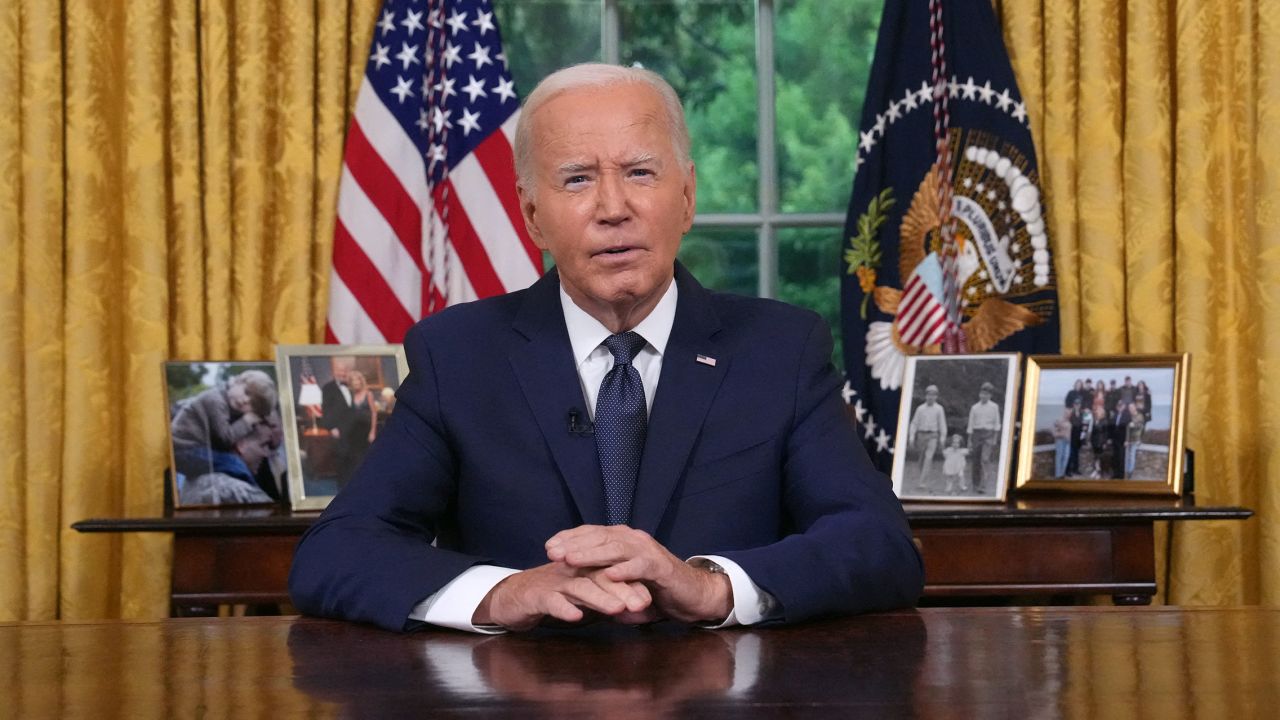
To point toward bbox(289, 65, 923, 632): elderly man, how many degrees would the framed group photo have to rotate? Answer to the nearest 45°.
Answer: approximately 45° to its right

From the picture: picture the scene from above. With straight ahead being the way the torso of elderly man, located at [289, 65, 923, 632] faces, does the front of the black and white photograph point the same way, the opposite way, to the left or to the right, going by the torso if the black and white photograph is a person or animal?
the same way

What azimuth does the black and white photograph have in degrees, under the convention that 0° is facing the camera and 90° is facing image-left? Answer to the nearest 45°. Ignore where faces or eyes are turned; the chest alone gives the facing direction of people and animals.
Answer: approximately 0°

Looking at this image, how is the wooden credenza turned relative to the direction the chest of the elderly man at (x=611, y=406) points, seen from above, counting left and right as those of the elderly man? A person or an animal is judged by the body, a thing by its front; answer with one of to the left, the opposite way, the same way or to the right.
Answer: the same way

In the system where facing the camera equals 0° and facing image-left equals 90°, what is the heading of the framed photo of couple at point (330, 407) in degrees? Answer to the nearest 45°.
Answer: approximately 0°

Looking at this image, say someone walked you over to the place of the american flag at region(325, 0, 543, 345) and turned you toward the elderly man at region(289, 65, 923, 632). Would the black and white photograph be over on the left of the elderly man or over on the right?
left

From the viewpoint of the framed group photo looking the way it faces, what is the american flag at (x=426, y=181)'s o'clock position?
The american flag is roughly at 3 o'clock from the framed group photo.

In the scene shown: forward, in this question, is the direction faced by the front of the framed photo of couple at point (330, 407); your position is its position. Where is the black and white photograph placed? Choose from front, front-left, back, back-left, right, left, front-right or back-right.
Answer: left

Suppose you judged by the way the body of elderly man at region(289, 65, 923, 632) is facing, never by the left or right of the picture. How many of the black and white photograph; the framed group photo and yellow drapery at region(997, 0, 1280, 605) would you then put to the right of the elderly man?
0

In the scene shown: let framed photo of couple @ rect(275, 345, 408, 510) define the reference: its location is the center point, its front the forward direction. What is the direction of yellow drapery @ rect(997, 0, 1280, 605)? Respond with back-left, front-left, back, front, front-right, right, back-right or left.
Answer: left

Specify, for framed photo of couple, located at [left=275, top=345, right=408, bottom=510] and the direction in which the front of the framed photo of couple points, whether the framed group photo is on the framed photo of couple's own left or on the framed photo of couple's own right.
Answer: on the framed photo of couple's own left

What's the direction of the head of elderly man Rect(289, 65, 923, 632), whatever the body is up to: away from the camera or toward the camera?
toward the camera

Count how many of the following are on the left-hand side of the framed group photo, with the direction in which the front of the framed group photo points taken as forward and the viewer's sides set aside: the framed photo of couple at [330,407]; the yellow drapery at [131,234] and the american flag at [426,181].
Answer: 0

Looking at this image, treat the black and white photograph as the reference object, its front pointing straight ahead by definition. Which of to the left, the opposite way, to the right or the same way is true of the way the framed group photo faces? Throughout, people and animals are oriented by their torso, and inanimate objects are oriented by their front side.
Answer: the same way

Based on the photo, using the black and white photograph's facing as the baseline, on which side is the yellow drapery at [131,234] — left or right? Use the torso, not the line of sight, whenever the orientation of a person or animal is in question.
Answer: on its right

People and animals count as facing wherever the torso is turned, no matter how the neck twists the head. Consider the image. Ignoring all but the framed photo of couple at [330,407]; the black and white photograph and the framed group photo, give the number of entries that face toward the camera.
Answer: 3

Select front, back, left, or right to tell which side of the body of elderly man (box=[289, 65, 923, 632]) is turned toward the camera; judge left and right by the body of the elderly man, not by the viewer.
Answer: front

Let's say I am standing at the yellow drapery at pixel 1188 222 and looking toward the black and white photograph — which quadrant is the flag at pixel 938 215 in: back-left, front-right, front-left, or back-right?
front-right

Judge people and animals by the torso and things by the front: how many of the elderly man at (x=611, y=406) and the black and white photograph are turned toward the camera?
2
